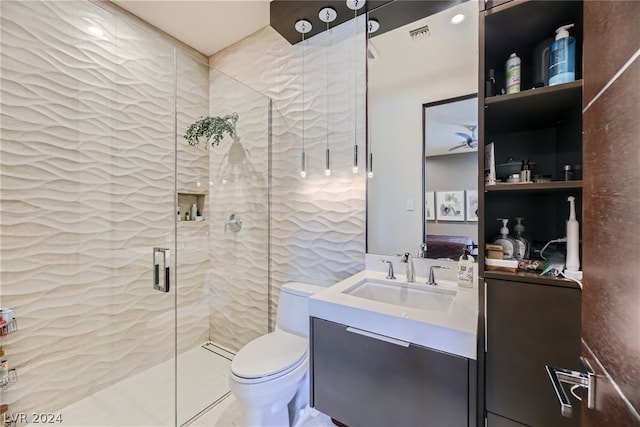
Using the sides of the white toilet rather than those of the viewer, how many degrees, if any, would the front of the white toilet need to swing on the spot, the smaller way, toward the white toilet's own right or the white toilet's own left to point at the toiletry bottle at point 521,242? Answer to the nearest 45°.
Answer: approximately 90° to the white toilet's own left

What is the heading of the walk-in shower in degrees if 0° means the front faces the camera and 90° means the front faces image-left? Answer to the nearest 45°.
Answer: approximately 315°

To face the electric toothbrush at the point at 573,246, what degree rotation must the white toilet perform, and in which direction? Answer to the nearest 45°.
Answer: approximately 90° to its left

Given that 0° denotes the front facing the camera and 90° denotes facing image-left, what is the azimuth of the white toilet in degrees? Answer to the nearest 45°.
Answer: approximately 45°
